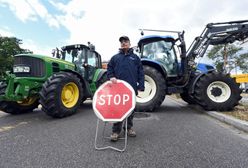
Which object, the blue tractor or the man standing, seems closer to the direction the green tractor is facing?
the man standing

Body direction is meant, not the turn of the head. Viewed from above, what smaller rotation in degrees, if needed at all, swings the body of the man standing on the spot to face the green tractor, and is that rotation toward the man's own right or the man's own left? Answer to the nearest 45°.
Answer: approximately 135° to the man's own right

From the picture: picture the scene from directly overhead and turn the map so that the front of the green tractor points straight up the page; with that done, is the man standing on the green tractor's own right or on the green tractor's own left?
on the green tractor's own left

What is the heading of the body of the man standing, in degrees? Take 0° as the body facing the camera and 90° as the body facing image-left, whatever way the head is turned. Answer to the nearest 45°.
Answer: approximately 0°

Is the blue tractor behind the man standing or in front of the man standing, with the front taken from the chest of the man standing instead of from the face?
behind

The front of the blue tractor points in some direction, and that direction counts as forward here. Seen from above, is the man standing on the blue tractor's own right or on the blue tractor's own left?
on the blue tractor's own right

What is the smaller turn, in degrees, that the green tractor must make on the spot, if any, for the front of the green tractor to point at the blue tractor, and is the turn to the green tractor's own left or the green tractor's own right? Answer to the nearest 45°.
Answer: approximately 135° to the green tractor's own left
